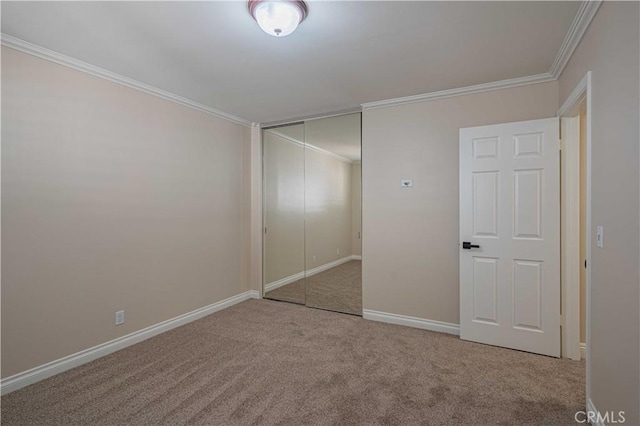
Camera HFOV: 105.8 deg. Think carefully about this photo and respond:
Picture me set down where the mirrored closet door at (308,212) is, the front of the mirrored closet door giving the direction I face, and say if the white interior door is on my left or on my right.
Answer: on my left

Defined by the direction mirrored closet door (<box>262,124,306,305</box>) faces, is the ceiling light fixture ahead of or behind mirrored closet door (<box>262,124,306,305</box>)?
ahead

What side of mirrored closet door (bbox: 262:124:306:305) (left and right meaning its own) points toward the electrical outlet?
front

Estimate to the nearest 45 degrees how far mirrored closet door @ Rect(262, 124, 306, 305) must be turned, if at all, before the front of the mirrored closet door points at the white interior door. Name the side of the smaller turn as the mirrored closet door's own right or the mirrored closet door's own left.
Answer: approximately 90° to the mirrored closet door's own left

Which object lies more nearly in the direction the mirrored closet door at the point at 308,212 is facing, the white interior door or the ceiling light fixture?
the ceiling light fixture

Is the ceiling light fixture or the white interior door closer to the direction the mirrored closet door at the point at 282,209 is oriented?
the ceiling light fixture

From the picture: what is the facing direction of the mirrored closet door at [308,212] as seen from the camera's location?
facing the viewer and to the left of the viewer

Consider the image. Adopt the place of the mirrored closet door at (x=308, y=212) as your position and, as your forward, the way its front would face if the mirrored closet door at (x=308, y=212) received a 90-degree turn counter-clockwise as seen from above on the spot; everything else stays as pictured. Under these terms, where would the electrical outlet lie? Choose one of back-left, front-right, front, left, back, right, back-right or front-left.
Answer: right

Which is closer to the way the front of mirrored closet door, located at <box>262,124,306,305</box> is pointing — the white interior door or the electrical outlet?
the electrical outlet
